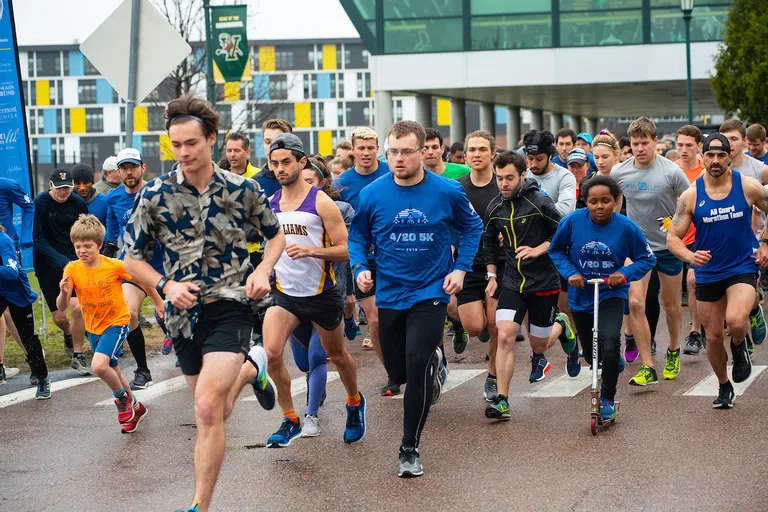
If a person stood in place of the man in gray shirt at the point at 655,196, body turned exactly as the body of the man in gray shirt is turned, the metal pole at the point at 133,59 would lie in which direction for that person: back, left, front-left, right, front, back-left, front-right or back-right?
right

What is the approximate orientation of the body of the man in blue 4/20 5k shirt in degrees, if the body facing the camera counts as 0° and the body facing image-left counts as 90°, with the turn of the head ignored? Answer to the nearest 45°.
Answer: approximately 0°

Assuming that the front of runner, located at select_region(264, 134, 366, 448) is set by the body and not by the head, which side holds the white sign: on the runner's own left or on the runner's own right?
on the runner's own right

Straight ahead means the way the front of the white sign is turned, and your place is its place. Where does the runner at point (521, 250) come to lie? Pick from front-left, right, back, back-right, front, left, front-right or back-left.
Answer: back-right

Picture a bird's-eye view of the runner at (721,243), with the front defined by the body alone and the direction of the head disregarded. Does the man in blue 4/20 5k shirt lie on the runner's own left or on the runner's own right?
on the runner's own right

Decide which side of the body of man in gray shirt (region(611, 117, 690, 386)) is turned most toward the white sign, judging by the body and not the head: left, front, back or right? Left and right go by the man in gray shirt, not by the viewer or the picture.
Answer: right

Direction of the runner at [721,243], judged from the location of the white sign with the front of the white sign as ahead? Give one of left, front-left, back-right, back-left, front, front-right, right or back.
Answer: back-right

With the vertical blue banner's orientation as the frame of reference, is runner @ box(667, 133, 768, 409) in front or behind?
in front

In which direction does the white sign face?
away from the camera

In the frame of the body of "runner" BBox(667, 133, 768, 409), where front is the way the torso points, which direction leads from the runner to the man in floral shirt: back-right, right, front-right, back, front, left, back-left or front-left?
front-right

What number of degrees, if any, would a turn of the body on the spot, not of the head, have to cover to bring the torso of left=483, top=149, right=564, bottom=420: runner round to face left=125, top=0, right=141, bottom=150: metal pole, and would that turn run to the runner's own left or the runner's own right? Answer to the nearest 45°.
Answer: approximately 90° to the runner's own right

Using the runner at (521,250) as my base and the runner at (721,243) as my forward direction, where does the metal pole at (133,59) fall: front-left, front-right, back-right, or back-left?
back-left

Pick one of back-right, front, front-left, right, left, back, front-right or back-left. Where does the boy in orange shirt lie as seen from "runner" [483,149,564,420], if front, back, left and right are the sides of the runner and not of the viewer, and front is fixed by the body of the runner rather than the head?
front-right
